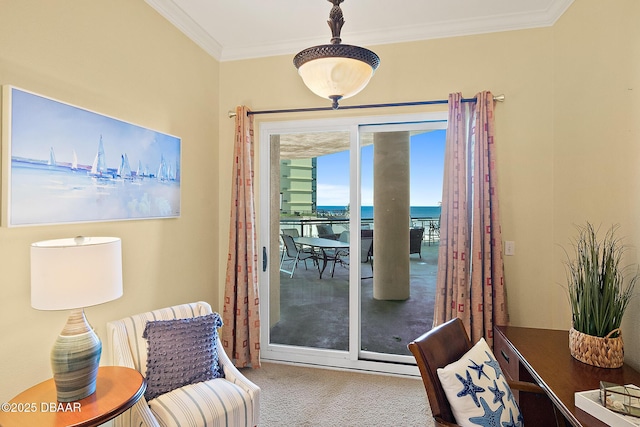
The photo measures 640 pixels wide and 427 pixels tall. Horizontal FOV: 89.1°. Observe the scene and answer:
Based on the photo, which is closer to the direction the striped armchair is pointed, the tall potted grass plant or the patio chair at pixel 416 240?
the tall potted grass plant

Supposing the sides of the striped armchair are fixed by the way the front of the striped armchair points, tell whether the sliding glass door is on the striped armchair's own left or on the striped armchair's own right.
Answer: on the striped armchair's own left

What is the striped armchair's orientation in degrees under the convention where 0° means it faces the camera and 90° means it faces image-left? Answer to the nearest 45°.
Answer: approximately 315°

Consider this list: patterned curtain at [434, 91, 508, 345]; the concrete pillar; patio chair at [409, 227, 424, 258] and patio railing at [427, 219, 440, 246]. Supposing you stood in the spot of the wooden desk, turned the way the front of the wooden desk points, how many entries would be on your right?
4

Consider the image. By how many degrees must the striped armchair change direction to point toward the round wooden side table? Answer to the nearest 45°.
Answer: approximately 90° to its right

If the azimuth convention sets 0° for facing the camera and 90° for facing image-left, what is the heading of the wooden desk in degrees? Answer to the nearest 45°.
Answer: approximately 45°

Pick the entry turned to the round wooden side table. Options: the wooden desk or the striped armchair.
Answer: the wooden desk

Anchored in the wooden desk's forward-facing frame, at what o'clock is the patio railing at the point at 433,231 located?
The patio railing is roughly at 3 o'clock from the wooden desk.
